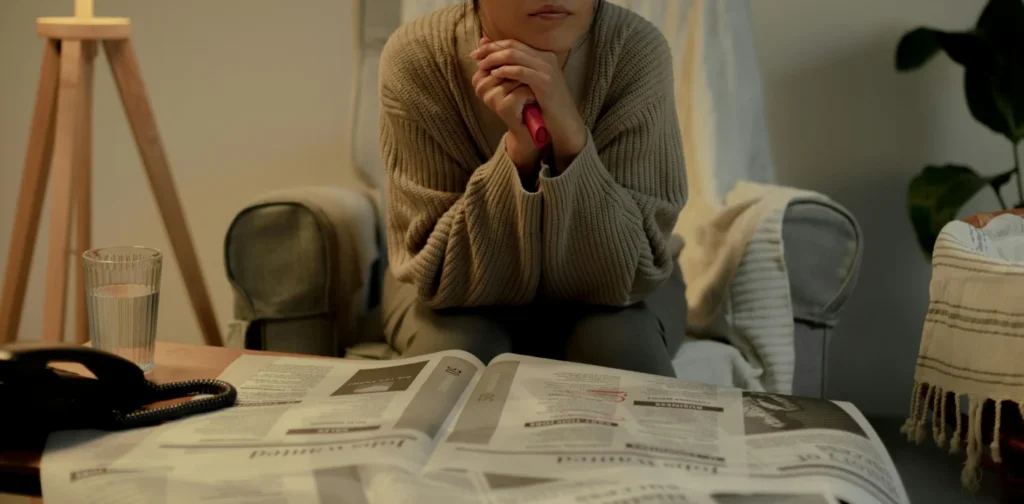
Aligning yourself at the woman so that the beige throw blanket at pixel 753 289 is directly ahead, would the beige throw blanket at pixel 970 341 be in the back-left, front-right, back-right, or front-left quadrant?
front-right

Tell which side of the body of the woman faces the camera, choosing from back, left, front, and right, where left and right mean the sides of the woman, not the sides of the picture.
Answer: front

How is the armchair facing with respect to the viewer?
toward the camera

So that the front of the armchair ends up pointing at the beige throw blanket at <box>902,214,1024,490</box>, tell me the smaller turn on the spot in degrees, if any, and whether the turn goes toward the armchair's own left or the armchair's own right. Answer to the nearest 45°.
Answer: approximately 90° to the armchair's own left

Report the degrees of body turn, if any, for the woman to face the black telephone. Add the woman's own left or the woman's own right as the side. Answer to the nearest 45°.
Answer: approximately 45° to the woman's own right
